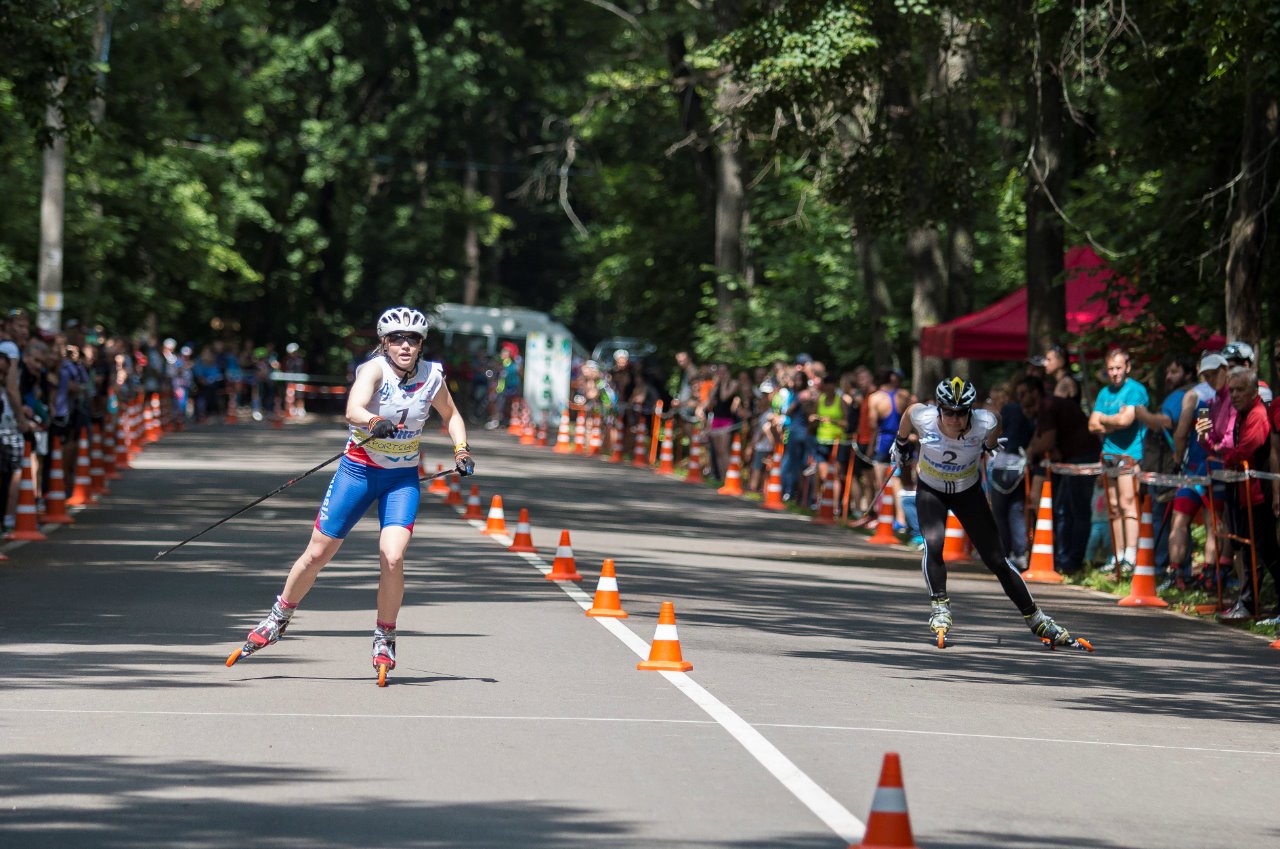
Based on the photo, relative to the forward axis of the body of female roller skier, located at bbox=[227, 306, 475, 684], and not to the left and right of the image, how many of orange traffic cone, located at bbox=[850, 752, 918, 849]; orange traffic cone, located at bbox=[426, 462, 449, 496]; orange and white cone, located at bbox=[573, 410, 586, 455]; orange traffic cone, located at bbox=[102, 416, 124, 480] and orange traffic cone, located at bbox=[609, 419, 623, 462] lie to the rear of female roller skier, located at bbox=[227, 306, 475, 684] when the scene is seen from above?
4

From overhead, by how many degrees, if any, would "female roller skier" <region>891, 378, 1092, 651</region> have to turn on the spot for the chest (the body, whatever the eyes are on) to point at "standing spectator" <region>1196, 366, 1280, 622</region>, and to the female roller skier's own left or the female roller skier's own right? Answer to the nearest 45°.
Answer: approximately 135° to the female roller skier's own left

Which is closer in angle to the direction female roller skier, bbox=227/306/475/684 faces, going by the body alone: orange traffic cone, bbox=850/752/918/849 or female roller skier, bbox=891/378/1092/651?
the orange traffic cone

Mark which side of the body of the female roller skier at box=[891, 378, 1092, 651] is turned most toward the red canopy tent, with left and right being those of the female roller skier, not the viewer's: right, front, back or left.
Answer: back

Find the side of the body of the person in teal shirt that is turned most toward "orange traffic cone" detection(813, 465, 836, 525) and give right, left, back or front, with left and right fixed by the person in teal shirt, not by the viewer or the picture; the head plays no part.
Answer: right

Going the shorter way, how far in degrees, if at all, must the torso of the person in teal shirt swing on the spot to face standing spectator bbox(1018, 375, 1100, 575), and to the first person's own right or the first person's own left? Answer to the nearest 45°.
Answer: approximately 90° to the first person's own right

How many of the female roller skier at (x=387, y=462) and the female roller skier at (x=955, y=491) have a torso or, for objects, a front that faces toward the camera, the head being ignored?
2
